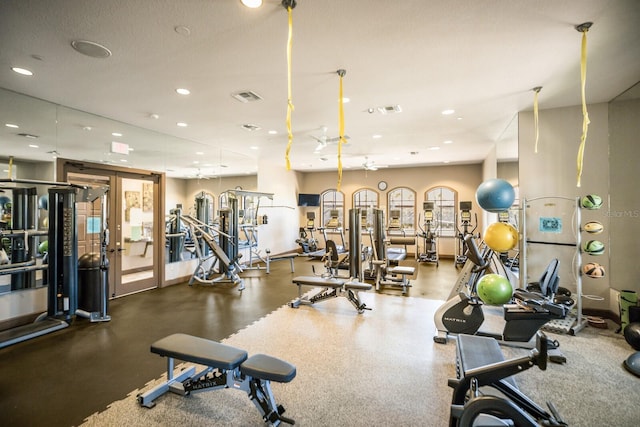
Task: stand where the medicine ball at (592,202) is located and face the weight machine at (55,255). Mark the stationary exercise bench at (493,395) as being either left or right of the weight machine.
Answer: left

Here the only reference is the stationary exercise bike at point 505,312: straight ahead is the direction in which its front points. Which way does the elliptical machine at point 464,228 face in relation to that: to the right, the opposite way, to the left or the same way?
to the right

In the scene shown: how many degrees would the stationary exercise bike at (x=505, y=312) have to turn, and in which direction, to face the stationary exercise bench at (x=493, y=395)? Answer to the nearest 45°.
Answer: approximately 90° to its left

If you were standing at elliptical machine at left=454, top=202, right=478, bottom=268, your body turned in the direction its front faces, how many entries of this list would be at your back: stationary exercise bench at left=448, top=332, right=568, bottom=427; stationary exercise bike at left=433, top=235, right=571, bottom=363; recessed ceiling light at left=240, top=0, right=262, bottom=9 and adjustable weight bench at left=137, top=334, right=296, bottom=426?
4

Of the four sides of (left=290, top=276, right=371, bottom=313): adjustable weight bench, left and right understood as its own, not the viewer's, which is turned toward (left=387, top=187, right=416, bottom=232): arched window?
left

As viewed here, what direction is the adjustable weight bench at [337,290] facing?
to the viewer's right

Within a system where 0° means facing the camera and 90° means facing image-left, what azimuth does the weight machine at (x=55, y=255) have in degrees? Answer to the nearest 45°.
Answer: approximately 315°

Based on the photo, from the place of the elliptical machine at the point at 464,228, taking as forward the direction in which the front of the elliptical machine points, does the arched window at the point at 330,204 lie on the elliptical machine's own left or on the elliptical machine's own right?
on the elliptical machine's own left

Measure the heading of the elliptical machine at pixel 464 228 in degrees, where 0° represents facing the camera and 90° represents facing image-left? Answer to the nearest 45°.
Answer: approximately 180°

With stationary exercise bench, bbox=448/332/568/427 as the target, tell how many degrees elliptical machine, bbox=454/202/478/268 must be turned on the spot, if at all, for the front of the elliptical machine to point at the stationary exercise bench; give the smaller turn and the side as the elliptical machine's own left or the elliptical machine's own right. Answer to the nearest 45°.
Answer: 0° — it already faces it

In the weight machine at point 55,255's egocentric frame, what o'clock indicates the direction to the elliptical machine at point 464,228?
The elliptical machine is roughly at 11 o'clock from the weight machine.

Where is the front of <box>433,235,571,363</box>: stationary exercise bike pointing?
to the viewer's left
